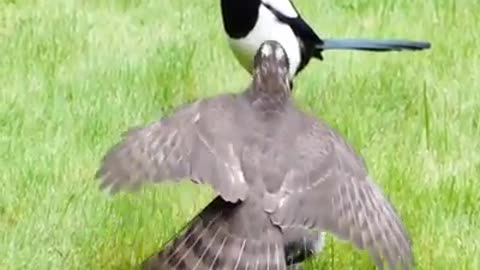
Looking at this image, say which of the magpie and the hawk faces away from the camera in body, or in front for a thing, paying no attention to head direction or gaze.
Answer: the hawk

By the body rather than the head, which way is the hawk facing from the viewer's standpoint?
away from the camera

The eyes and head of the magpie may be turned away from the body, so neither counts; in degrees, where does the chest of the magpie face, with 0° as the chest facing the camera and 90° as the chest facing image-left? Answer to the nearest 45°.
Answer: approximately 90°
